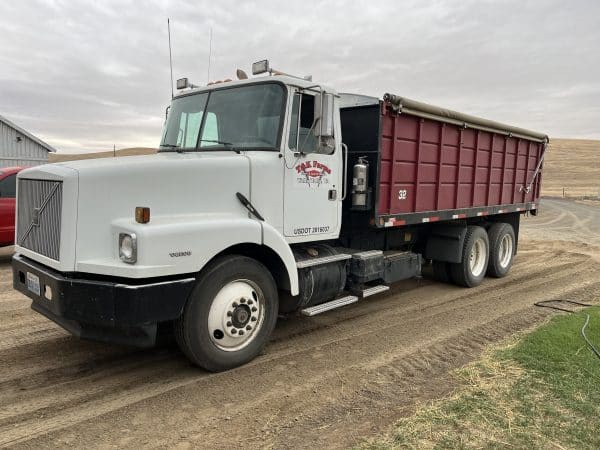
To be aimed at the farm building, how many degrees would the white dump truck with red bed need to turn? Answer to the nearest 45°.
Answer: approximately 90° to its right

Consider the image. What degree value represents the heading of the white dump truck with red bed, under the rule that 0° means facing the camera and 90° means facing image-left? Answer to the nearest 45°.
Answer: approximately 45°
